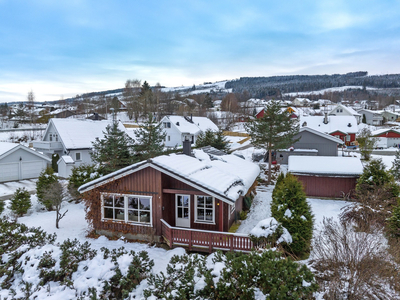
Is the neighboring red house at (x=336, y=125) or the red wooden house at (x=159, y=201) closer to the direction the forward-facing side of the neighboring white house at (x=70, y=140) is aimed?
the red wooden house

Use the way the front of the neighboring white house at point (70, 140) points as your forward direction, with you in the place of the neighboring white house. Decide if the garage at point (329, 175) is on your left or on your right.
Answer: on your left

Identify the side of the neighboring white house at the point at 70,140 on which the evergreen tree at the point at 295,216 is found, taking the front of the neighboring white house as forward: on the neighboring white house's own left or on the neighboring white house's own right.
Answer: on the neighboring white house's own left

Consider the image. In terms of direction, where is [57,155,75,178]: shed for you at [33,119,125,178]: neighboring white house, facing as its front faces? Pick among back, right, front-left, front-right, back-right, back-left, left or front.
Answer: front-left

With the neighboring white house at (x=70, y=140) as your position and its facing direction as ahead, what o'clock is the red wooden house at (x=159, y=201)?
The red wooden house is roughly at 10 o'clock from the neighboring white house.

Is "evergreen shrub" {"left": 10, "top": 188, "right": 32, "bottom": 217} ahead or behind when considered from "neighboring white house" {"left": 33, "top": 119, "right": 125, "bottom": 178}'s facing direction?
ahead

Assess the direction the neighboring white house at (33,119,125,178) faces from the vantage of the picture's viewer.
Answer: facing the viewer and to the left of the viewer

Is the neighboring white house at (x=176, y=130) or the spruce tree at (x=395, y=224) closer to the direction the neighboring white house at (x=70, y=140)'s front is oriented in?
the spruce tree

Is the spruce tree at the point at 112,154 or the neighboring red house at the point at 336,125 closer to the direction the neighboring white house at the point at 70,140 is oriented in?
the spruce tree

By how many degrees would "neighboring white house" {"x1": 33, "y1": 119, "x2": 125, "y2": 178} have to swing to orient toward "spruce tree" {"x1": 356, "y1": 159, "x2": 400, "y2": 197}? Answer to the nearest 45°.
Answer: approximately 90° to its left

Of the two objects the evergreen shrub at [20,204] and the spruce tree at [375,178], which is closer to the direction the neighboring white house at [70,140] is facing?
the evergreen shrub

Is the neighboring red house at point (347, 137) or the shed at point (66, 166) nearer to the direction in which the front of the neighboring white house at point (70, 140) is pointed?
the shed

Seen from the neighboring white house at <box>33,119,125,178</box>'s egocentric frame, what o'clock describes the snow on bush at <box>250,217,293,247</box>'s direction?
The snow on bush is roughly at 10 o'clock from the neighboring white house.

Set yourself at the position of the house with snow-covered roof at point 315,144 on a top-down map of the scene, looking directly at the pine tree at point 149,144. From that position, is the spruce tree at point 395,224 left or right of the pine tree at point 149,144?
left

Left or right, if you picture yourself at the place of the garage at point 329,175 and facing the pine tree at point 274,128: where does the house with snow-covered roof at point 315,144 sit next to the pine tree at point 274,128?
right

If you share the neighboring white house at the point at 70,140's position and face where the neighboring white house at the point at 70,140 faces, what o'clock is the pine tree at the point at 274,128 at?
The pine tree is roughly at 9 o'clock from the neighboring white house.
